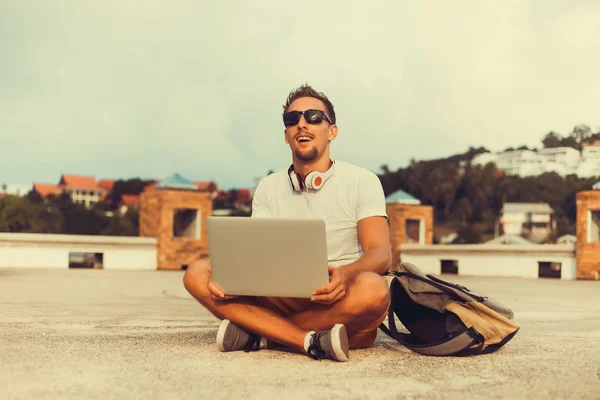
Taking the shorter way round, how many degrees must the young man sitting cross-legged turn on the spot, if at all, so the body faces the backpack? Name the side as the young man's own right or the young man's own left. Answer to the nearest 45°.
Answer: approximately 135° to the young man's own left

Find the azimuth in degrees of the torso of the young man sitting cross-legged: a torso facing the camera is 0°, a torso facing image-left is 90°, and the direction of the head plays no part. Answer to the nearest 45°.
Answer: approximately 45°

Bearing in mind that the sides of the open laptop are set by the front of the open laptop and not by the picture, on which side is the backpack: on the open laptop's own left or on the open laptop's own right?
on the open laptop's own right

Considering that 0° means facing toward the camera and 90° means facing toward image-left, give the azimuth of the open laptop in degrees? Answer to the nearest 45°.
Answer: approximately 180°
